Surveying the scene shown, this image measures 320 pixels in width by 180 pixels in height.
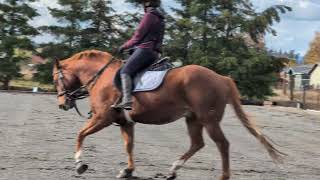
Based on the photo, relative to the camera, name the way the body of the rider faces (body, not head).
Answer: to the viewer's left

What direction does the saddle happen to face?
to the viewer's left

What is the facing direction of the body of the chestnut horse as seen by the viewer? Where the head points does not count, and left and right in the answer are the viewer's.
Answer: facing to the left of the viewer
